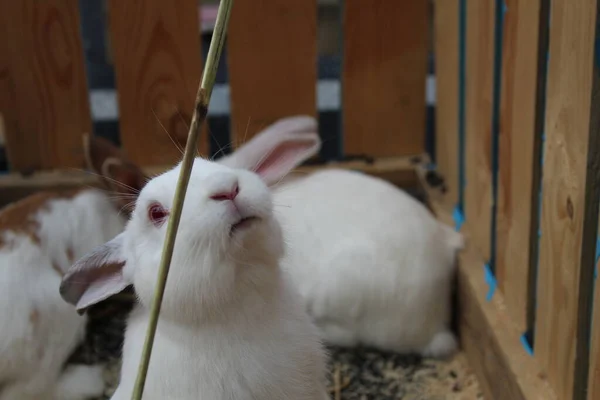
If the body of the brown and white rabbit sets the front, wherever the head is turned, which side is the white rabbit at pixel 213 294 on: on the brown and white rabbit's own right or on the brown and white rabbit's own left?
on the brown and white rabbit's own right

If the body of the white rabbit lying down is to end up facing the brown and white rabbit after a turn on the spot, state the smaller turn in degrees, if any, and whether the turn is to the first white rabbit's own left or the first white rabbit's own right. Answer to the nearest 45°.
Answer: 0° — it already faces it

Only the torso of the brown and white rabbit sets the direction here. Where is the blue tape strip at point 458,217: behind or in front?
in front

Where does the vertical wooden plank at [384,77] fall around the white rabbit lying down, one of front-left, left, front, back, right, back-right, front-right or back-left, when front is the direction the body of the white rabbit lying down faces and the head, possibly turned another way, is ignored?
right

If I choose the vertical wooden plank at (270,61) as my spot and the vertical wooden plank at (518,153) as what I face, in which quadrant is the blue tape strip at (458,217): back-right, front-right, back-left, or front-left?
front-left

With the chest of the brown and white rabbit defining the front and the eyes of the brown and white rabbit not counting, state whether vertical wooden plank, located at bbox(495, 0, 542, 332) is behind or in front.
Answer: in front

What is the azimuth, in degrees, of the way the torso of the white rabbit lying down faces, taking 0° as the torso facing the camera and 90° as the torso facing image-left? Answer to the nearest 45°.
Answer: approximately 90°

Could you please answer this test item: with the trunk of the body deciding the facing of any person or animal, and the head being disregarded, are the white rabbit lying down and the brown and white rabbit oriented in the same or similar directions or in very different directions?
very different directions

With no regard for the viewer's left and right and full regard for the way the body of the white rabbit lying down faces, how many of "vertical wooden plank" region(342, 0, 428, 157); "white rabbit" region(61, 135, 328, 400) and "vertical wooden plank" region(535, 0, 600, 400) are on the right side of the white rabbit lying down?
1
